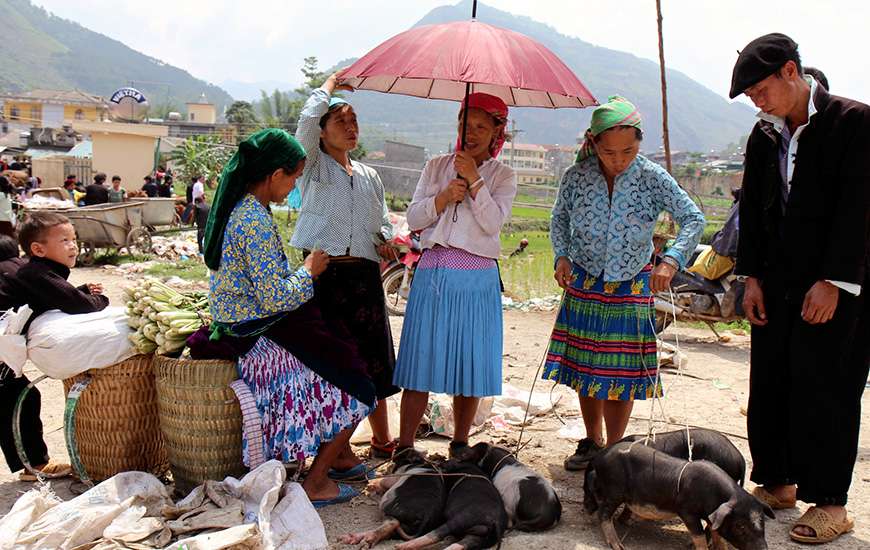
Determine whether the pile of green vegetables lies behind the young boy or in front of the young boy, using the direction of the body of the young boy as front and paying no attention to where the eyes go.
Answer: in front

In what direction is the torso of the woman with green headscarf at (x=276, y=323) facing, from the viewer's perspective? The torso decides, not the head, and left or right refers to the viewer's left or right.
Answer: facing to the right of the viewer

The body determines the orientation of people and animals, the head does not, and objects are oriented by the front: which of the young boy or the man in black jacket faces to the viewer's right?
the young boy

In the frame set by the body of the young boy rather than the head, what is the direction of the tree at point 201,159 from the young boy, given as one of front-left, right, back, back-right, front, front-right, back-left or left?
left

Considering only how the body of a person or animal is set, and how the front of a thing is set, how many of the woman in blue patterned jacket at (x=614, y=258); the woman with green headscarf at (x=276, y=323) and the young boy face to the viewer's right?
2

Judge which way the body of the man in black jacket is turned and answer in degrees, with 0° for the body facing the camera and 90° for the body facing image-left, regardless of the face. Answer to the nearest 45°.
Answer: approximately 45°

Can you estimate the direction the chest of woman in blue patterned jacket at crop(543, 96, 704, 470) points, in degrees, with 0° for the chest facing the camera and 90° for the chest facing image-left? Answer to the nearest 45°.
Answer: approximately 0°

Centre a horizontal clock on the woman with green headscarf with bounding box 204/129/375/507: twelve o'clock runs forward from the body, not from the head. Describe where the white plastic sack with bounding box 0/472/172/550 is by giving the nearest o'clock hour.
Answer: The white plastic sack is roughly at 5 o'clock from the woman with green headscarf.

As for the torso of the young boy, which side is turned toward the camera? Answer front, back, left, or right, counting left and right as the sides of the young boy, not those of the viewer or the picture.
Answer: right
